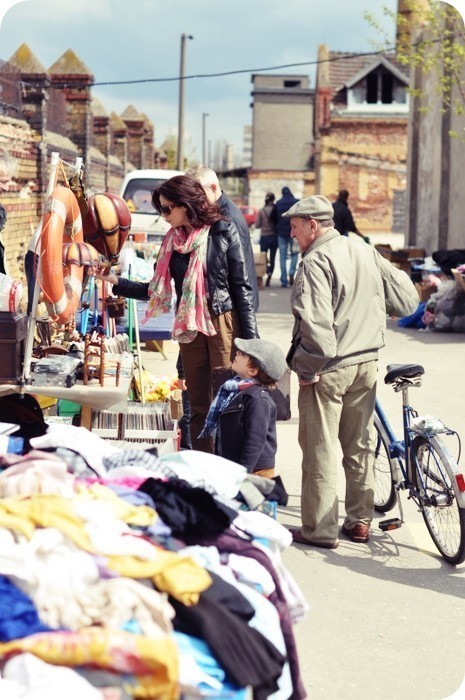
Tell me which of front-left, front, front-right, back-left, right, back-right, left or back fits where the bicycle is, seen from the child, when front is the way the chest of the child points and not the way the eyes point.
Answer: back-right

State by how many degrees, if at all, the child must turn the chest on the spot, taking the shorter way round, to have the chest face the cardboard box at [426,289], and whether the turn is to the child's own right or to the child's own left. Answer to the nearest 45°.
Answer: approximately 90° to the child's own right

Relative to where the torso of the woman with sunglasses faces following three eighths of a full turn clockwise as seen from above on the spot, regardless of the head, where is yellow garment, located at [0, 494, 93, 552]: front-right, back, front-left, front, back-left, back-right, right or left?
back

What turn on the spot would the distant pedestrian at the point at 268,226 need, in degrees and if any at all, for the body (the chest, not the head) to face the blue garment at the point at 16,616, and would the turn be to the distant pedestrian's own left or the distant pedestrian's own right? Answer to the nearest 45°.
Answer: approximately 180°

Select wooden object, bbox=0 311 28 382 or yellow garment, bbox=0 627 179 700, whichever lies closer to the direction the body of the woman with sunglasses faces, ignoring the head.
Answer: the wooden object

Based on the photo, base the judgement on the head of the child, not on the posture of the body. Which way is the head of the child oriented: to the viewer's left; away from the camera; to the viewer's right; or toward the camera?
to the viewer's left

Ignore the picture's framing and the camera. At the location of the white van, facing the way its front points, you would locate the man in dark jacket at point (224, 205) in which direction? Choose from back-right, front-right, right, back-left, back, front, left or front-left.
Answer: front

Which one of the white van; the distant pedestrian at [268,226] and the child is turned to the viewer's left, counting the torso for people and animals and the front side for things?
the child

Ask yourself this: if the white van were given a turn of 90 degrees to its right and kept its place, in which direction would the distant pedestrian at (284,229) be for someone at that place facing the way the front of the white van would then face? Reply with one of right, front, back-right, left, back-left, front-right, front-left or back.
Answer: back-right

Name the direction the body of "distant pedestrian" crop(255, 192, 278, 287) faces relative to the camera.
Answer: away from the camera

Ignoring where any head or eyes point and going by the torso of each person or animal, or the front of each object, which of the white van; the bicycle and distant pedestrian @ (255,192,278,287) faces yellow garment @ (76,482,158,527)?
the white van

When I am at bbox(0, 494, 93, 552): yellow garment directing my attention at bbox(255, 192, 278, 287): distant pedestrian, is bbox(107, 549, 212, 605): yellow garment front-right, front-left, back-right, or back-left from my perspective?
back-right
